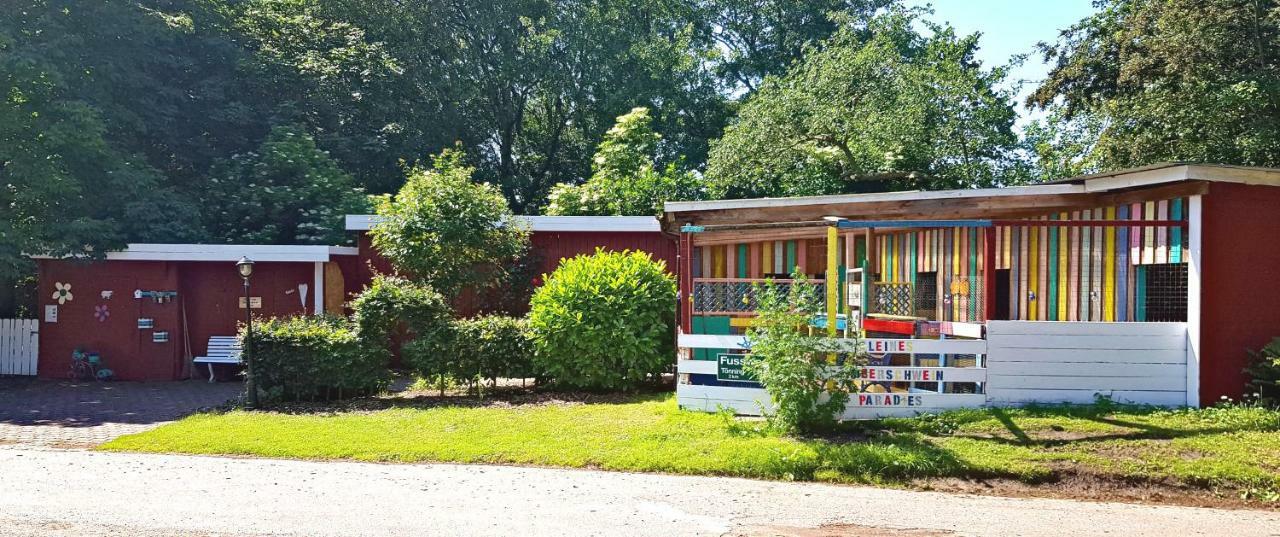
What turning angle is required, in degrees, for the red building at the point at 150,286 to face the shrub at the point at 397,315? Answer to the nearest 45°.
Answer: approximately 45° to its left

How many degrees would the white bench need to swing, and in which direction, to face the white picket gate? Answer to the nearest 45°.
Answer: approximately 90° to its right

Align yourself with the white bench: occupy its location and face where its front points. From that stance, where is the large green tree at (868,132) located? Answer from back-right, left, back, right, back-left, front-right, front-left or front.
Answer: back-left

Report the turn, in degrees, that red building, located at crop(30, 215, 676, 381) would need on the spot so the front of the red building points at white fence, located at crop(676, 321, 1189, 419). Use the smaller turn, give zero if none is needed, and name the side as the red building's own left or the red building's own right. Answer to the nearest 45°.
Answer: approximately 45° to the red building's own left

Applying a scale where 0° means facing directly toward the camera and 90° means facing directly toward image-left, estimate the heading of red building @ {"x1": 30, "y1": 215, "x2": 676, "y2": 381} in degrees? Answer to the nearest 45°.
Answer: approximately 0°

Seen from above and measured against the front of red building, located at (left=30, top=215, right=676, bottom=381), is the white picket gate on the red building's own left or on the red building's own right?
on the red building's own right

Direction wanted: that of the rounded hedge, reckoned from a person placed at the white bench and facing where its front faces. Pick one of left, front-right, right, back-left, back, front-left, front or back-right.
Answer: left

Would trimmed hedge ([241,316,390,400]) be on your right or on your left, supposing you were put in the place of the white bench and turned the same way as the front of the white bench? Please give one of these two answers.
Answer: on your left

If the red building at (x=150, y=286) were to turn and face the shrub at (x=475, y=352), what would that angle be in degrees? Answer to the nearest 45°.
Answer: approximately 45° to its left

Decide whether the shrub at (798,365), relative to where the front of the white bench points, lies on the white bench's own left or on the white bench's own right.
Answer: on the white bench's own left

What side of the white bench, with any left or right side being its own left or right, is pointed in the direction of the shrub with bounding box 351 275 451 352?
left

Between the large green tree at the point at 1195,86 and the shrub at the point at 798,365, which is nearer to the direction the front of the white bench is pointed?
the shrub

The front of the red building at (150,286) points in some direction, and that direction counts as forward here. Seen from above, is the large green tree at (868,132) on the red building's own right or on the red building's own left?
on the red building's own left

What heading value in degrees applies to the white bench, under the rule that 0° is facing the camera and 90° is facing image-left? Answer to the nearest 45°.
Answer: approximately 45°
